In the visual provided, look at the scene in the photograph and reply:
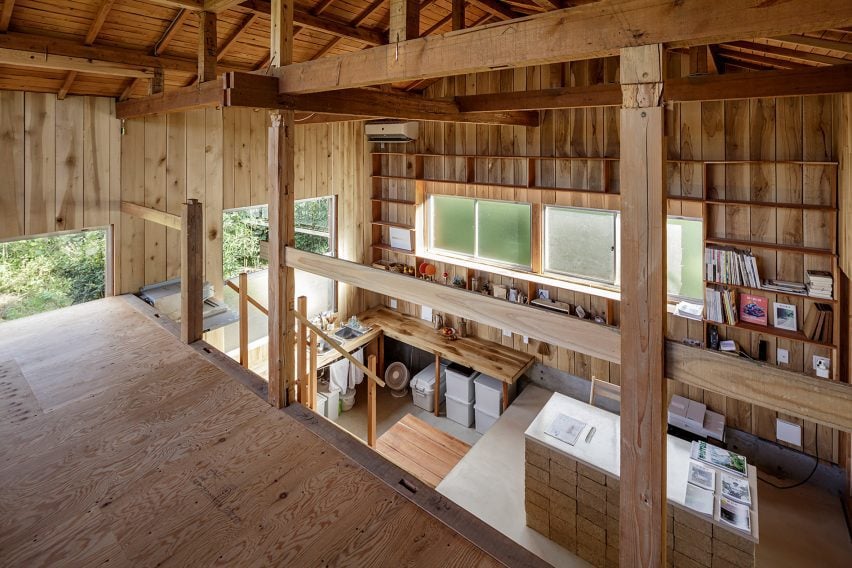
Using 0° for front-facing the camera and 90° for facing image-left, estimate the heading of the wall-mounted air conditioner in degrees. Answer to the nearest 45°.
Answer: approximately 45°

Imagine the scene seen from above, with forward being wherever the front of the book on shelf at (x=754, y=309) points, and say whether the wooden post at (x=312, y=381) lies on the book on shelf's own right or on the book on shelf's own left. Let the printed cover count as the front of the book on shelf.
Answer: on the book on shelf's own right

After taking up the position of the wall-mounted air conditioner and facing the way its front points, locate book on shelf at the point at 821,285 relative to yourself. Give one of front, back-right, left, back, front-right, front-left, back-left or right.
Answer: left

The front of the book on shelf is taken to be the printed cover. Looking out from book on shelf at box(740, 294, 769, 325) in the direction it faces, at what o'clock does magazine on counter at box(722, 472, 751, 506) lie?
The magazine on counter is roughly at 12 o'clock from the book on shelf.

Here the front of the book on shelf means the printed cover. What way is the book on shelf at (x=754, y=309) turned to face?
toward the camera

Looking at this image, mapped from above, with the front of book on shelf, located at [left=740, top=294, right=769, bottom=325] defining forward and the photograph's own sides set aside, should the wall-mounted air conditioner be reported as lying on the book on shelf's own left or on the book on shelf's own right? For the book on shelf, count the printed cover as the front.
on the book on shelf's own right
